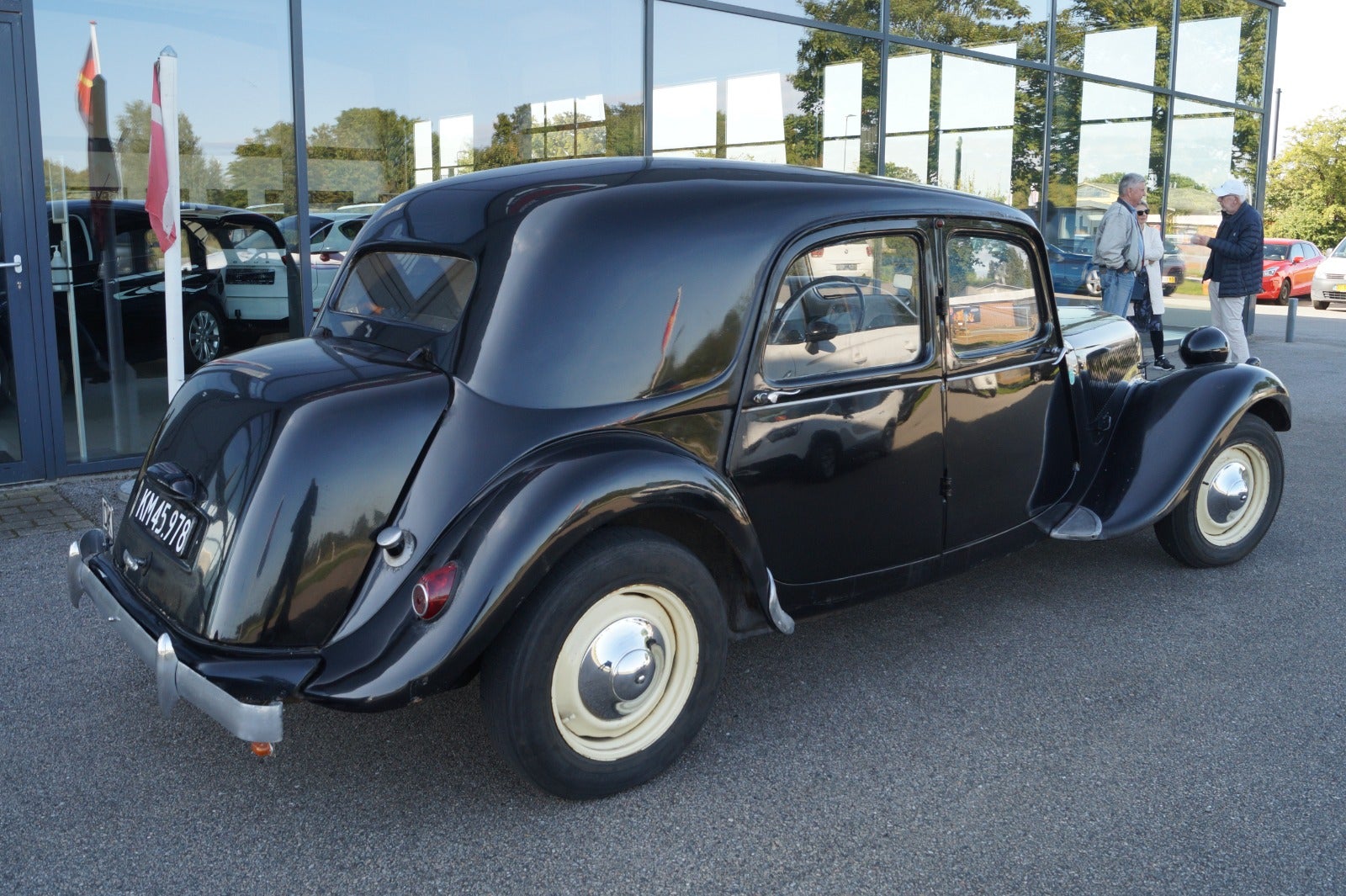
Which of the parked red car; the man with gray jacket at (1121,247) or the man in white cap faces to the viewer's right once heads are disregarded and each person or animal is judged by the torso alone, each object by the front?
the man with gray jacket

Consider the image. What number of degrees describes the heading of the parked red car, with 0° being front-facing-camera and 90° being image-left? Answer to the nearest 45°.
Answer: approximately 45°

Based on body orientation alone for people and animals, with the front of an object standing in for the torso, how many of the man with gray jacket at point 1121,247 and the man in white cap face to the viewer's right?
1

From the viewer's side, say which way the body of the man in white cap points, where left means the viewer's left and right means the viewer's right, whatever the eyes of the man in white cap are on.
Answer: facing to the left of the viewer

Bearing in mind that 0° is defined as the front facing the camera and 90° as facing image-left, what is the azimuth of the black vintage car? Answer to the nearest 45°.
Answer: approximately 225°

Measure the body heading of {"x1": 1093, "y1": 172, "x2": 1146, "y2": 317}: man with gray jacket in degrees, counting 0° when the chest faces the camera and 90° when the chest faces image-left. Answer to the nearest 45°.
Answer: approximately 270°

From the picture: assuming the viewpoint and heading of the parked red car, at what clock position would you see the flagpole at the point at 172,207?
The flagpole is roughly at 11 o'clock from the parked red car.

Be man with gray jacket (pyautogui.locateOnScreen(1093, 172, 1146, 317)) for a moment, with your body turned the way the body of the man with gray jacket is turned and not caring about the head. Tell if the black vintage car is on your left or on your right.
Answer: on your right

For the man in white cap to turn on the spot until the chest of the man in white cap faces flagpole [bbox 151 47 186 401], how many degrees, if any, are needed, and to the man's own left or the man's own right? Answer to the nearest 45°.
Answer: approximately 45° to the man's own left

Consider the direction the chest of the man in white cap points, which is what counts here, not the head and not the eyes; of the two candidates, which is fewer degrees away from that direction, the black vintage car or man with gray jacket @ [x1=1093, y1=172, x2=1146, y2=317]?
the man with gray jacket

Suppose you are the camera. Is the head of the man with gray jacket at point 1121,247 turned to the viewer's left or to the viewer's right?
to the viewer's right

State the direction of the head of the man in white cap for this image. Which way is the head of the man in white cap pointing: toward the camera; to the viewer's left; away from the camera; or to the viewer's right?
to the viewer's left
